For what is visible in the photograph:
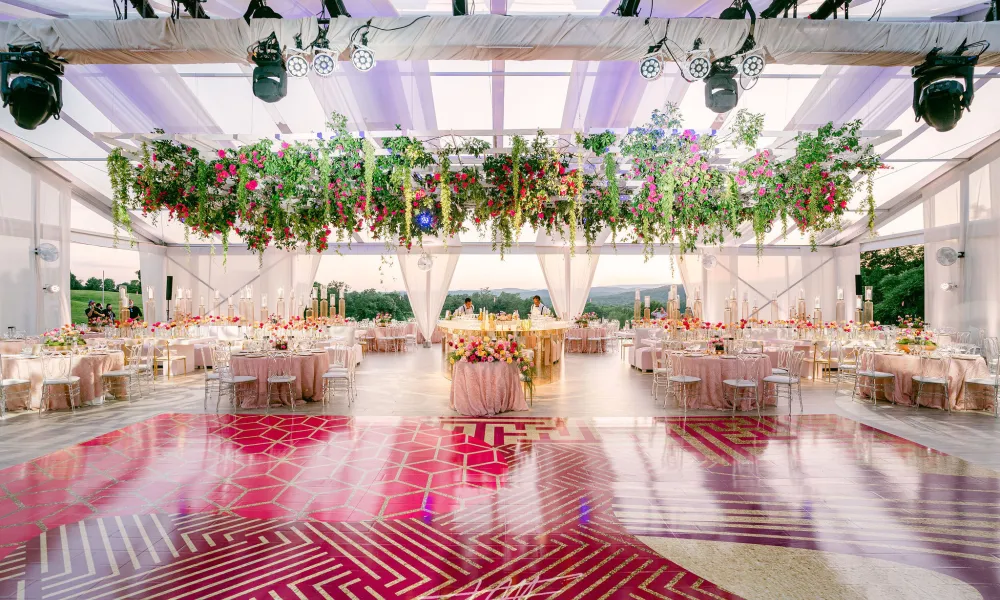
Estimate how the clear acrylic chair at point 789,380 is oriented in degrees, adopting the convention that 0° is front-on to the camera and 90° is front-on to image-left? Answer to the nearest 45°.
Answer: approximately 135°

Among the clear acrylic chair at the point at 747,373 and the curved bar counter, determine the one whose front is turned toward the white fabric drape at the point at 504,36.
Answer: the curved bar counter

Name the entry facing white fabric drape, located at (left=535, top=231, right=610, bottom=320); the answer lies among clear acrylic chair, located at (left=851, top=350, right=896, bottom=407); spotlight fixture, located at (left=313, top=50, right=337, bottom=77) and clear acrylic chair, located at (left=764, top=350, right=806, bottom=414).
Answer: clear acrylic chair, located at (left=764, top=350, right=806, bottom=414)

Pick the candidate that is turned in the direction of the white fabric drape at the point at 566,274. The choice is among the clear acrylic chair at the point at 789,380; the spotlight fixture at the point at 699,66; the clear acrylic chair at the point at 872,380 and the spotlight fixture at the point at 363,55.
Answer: the clear acrylic chair at the point at 789,380

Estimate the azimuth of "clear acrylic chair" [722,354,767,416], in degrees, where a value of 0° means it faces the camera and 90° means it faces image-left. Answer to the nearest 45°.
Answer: approximately 135°

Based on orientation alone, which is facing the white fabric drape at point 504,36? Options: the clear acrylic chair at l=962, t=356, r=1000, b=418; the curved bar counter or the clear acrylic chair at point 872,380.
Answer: the curved bar counter

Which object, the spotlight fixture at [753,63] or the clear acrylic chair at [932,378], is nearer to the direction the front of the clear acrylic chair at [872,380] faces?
the clear acrylic chair
